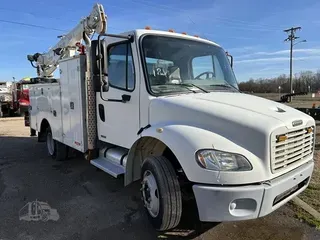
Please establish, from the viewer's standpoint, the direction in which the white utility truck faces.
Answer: facing the viewer and to the right of the viewer
